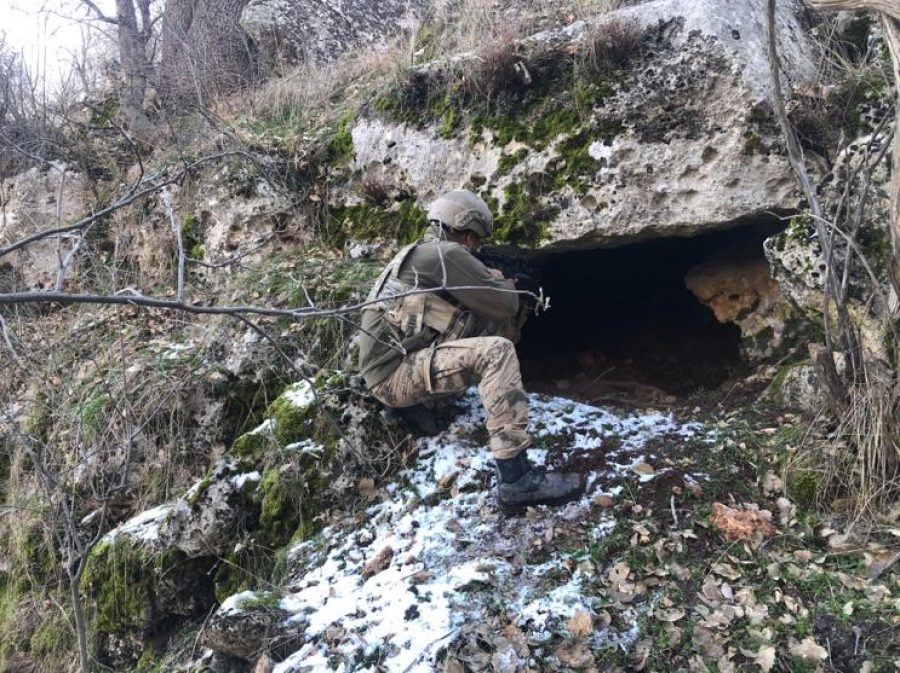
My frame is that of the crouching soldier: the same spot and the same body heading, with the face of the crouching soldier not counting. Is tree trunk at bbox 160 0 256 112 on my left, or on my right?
on my left

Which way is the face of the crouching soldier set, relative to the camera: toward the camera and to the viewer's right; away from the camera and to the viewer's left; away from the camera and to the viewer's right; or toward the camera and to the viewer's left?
away from the camera and to the viewer's right

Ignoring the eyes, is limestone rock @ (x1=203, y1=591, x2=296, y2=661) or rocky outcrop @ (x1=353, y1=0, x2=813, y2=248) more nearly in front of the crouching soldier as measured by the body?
the rocky outcrop

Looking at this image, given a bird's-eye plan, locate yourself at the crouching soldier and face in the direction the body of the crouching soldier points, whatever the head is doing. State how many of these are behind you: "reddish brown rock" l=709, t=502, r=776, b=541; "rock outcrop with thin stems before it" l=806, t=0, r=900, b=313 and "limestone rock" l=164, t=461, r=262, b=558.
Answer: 1

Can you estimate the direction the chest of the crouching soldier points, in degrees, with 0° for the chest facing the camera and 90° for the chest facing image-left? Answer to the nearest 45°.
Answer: approximately 270°

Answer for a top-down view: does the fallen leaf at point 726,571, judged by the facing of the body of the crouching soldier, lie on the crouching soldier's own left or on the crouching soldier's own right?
on the crouching soldier's own right

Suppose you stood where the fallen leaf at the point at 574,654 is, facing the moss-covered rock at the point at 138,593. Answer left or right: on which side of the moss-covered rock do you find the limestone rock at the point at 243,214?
right

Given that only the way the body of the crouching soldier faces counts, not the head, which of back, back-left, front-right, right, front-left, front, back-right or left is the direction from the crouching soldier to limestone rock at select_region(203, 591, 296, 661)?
back-right

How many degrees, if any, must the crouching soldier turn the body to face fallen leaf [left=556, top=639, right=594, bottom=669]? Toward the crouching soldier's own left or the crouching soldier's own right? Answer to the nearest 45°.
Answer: approximately 90° to the crouching soldier's own right

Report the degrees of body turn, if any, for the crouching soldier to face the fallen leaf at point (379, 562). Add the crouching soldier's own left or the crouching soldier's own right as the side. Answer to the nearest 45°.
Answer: approximately 135° to the crouching soldier's own right
